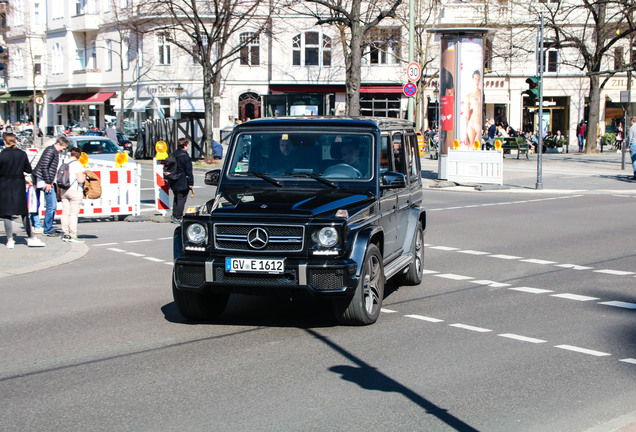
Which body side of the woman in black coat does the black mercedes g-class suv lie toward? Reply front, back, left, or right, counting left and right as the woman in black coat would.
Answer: right

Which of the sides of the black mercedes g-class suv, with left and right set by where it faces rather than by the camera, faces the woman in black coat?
right

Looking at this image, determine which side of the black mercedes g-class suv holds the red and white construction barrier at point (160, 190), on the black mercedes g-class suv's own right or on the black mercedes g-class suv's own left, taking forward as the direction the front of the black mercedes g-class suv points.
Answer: on the black mercedes g-class suv's own right

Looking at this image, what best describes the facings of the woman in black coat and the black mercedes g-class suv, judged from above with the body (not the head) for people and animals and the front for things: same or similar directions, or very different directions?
very different directions

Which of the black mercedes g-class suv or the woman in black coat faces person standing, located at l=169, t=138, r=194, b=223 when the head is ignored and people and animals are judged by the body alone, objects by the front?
the woman in black coat

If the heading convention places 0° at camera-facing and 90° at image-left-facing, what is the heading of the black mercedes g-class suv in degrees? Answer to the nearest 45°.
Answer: approximately 45°

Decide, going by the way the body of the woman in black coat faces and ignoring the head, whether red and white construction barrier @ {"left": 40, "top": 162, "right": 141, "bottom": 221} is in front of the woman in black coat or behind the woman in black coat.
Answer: in front

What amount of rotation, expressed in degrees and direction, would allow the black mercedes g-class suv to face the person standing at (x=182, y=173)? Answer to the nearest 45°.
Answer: approximately 135° to its right

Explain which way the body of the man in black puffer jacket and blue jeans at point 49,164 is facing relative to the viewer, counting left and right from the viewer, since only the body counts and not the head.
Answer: facing to the right of the viewer

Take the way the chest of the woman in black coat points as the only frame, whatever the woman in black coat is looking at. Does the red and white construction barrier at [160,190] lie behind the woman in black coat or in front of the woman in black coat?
in front
